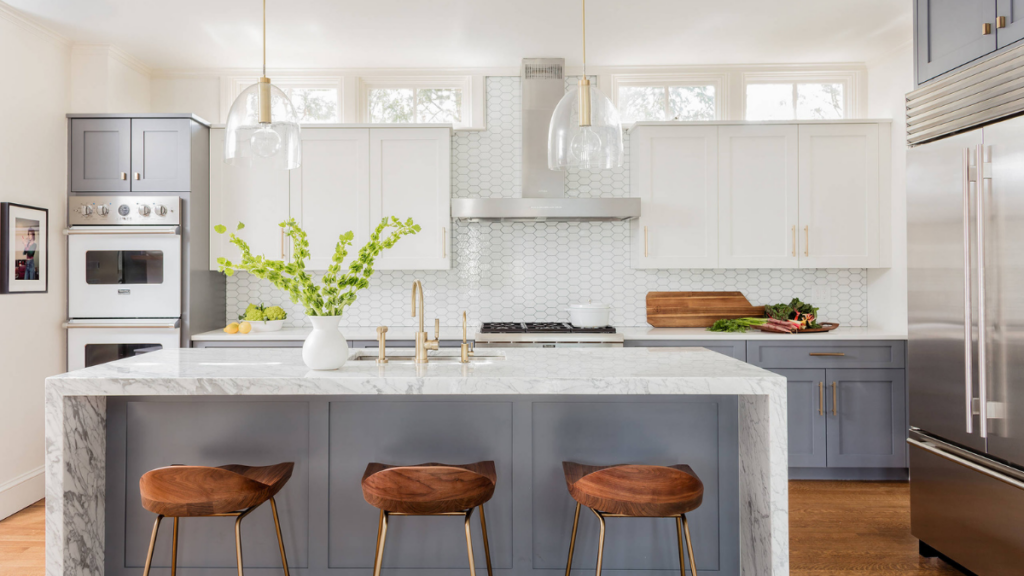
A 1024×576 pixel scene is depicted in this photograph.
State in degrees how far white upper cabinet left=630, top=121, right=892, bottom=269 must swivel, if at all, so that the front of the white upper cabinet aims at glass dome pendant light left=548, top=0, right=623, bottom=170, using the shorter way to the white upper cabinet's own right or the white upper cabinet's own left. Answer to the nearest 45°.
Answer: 0° — it already faces it

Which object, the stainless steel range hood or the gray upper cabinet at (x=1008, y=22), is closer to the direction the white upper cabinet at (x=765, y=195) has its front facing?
the gray upper cabinet

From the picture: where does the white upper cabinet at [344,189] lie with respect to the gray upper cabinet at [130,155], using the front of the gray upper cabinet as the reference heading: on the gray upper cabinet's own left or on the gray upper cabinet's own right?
on the gray upper cabinet's own left

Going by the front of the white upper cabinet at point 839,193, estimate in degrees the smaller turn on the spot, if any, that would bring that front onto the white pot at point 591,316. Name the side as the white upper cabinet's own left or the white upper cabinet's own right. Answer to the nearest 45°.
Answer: approximately 45° to the white upper cabinet's own right

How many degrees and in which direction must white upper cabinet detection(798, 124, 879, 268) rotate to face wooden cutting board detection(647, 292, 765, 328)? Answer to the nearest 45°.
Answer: approximately 90° to its right

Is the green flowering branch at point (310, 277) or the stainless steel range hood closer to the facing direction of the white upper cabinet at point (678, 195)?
the green flowering branch

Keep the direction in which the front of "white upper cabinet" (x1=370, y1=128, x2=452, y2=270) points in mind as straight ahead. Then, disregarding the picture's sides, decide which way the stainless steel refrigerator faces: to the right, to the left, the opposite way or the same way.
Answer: to the right

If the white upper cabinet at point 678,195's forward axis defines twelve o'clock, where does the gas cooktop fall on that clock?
The gas cooktop is roughly at 2 o'clock from the white upper cabinet.

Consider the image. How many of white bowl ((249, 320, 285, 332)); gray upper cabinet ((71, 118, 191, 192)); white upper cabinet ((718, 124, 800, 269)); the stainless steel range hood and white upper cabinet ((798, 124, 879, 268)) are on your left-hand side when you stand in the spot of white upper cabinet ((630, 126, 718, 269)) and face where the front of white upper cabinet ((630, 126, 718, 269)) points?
2

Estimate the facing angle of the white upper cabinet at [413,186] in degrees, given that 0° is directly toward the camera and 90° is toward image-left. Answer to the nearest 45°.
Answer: approximately 0°

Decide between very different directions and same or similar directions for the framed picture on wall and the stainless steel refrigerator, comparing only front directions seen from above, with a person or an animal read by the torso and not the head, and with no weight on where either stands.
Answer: very different directions
